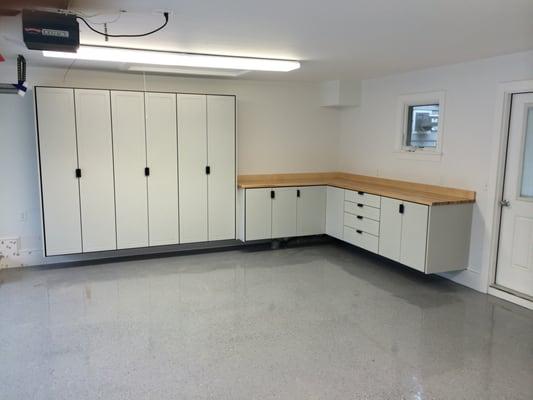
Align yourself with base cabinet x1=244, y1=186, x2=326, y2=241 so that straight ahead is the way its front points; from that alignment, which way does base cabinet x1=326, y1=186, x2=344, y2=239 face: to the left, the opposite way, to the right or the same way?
to the right

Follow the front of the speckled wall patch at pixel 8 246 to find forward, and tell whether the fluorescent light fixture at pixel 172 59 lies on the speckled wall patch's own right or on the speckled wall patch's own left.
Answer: on the speckled wall patch's own left

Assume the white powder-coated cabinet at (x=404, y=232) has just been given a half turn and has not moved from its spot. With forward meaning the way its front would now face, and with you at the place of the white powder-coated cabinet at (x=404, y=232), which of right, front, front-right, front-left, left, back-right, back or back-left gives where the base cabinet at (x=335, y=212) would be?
left

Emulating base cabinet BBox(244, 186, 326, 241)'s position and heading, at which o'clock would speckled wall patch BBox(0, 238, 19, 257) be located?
The speckled wall patch is roughly at 4 o'clock from the base cabinet.

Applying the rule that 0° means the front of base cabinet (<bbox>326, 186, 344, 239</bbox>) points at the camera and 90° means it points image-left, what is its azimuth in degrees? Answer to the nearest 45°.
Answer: approximately 45°

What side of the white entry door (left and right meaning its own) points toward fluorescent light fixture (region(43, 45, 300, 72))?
front

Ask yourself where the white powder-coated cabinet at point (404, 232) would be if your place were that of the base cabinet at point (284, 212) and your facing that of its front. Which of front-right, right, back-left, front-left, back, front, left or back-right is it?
front

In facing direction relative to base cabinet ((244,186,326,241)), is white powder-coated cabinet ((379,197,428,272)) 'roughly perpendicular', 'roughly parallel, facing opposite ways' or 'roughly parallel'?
roughly perpendicular

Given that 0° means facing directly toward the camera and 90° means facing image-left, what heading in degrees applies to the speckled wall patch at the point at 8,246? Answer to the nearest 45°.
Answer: approximately 0°

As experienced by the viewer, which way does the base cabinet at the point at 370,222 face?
facing the viewer and to the left of the viewer

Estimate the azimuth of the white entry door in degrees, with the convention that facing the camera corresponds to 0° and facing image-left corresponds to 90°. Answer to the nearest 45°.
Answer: approximately 45°

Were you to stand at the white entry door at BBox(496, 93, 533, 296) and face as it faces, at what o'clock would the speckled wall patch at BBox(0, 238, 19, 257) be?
The speckled wall patch is roughly at 1 o'clock from the white entry door.

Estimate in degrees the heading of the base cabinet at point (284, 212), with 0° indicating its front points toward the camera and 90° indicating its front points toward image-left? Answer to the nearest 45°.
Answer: approximately 315°

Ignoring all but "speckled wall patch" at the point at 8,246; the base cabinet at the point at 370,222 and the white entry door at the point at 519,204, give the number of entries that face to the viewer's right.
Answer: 0

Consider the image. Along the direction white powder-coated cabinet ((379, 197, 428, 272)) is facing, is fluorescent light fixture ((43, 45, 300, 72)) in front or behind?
in front
